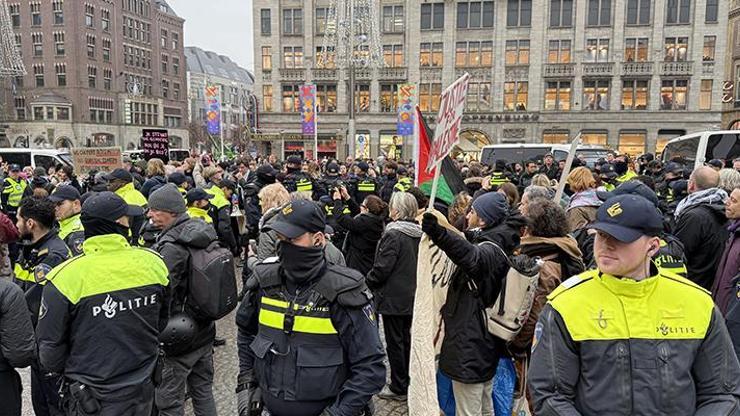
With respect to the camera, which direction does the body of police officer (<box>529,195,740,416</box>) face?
toward the camera

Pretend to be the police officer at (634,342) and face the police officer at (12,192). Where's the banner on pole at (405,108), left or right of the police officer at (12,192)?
right

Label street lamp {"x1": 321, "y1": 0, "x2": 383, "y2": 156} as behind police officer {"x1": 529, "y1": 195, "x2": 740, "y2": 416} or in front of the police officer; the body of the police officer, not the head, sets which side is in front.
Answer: behind

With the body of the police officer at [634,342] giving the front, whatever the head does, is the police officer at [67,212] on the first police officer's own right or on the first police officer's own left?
on the first police officer's own right

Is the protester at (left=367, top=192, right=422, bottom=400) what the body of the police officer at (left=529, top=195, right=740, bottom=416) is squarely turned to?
no

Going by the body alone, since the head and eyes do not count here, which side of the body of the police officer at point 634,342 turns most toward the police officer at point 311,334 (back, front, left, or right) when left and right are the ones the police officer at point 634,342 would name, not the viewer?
right

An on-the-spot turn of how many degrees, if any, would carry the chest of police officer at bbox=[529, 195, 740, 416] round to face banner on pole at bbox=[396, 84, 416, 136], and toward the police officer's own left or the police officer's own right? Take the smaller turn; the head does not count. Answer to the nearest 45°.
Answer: approximately 135° to the police officer's own right

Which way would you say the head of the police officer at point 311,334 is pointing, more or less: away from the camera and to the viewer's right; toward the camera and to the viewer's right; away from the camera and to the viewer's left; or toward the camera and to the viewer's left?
toward the camera and to the viewer's left

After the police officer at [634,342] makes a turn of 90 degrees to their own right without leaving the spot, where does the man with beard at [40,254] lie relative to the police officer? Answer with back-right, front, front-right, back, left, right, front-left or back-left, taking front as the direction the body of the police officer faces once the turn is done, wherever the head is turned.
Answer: front

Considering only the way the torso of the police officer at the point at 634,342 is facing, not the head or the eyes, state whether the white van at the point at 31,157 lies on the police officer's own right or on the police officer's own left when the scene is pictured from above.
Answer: on the police officer's own right

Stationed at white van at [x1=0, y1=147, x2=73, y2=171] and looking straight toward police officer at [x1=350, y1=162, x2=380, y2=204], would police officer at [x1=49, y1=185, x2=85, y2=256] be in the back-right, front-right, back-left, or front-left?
front-right

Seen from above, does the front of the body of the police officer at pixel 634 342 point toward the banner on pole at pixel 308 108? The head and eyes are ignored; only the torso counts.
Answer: no

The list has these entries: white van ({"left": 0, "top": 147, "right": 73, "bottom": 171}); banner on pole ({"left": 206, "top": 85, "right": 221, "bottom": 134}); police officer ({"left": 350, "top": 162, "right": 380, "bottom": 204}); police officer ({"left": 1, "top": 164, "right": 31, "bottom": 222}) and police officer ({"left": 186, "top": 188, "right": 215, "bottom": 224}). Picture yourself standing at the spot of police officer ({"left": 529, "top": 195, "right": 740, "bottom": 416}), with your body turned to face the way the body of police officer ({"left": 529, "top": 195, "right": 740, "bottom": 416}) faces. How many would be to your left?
0

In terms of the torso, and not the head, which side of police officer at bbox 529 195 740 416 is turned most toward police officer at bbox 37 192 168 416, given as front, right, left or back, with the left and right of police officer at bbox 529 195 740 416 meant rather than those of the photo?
right

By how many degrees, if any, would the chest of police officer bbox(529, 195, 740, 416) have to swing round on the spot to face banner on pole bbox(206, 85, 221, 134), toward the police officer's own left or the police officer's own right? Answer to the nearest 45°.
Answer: approximately 135° to the police officer's own right

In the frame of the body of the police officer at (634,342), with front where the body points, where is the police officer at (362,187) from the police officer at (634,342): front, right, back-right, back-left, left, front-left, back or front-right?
back-right

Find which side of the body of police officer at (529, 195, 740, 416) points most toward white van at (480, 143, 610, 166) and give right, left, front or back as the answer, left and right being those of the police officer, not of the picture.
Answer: back
